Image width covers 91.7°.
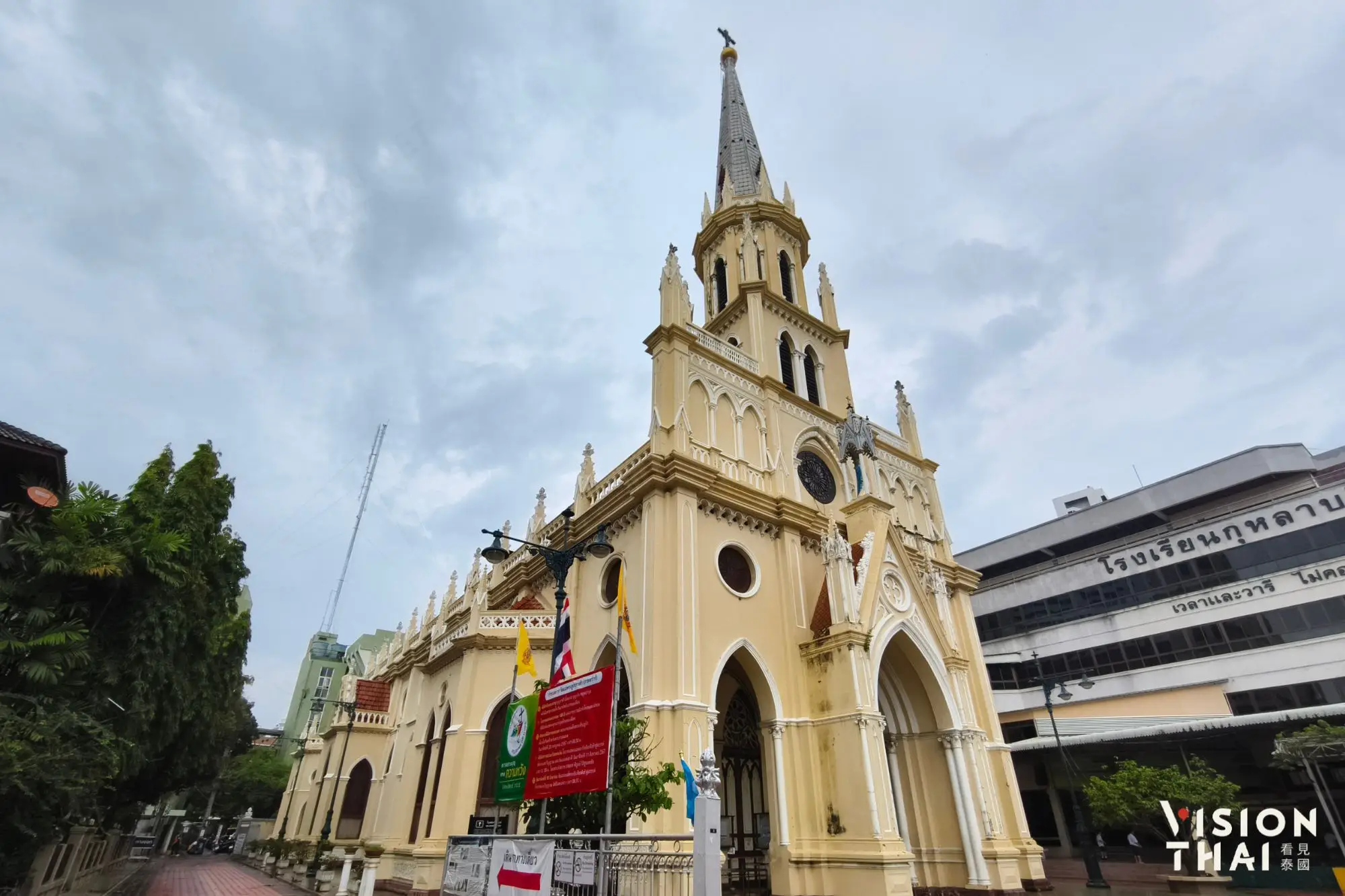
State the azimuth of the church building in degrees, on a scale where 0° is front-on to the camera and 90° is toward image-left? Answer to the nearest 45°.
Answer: approximately 315°

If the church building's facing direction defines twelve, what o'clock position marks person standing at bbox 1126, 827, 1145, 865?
The person standing is roughly at 9 o'clock from the church building.

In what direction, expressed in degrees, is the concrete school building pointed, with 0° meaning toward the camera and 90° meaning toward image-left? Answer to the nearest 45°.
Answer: approximately 45°

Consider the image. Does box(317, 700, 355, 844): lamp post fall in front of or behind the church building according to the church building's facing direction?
behind

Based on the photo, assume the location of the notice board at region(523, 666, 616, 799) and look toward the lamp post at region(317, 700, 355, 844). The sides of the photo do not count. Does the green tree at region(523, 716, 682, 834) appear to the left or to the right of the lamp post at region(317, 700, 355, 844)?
right
